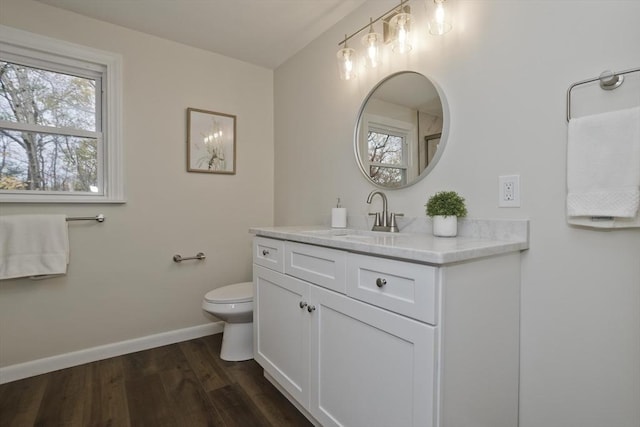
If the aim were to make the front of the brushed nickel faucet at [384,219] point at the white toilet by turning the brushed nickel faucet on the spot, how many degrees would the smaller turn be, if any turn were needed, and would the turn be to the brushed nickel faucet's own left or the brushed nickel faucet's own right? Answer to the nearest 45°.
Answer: approximately 45° to the brushed nickel faucet's own right

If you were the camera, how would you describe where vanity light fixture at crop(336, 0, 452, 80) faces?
facing the viewer and to the left of the viewer

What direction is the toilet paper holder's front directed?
toward the camera

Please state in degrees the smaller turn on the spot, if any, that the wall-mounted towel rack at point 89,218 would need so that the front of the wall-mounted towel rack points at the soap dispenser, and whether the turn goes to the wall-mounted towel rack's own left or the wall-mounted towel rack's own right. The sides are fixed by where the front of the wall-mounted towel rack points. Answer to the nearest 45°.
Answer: approximately 45° to the wall-mounted towel rack's own left

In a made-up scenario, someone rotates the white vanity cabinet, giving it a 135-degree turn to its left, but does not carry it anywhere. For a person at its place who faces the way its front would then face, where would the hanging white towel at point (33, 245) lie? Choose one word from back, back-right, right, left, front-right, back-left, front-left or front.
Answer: back

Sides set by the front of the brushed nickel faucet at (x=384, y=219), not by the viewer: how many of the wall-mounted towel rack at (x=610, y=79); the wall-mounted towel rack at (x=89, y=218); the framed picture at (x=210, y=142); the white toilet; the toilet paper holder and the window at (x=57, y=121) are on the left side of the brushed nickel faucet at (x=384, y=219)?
1

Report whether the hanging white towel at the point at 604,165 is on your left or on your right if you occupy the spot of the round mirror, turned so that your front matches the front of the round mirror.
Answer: on your left

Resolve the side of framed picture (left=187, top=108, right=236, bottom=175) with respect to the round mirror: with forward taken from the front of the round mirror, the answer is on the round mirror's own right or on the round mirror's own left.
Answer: on the round mirror's own right

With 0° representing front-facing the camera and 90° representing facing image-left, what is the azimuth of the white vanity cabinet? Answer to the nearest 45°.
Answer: approximately 45°

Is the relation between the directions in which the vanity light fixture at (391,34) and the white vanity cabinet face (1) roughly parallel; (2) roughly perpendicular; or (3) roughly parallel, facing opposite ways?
roughly parallel

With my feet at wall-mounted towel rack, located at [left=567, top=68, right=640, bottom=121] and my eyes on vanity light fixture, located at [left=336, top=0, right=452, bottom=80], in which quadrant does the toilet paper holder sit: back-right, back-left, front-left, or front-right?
front-left

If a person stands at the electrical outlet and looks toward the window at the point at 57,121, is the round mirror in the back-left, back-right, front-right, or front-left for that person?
front-right

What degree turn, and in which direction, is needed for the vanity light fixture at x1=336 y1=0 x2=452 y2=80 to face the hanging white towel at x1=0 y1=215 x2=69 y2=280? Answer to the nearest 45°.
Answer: approximately 45° to its right
